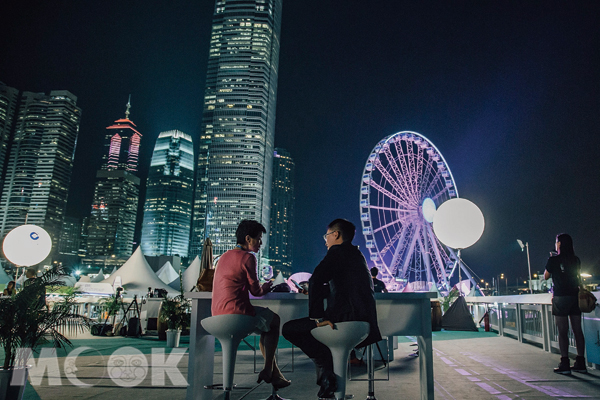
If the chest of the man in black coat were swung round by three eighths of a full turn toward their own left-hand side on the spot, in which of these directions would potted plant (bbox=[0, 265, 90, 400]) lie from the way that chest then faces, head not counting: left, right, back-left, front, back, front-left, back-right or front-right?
right

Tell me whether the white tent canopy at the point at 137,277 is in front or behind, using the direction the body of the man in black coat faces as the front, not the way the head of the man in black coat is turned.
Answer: in front

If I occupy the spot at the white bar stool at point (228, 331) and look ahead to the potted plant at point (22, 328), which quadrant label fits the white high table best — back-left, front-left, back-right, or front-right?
back-right

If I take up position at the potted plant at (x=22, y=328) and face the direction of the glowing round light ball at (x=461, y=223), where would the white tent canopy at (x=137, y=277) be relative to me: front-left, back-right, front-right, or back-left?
front-left

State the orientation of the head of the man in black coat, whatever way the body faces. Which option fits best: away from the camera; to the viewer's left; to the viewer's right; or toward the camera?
to the viewer's left

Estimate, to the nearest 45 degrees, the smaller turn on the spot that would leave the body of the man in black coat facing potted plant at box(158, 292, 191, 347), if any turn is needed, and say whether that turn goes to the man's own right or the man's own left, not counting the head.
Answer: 0° — they already face it

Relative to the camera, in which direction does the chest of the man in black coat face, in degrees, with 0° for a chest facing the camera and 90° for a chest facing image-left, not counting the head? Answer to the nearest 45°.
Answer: approximately 135°

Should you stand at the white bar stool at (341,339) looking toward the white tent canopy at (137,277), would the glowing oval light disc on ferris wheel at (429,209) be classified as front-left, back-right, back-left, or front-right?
front-right

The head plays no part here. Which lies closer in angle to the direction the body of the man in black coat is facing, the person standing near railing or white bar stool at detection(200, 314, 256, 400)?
the white bar stool

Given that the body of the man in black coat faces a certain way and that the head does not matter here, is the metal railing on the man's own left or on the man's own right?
on the man's own right
